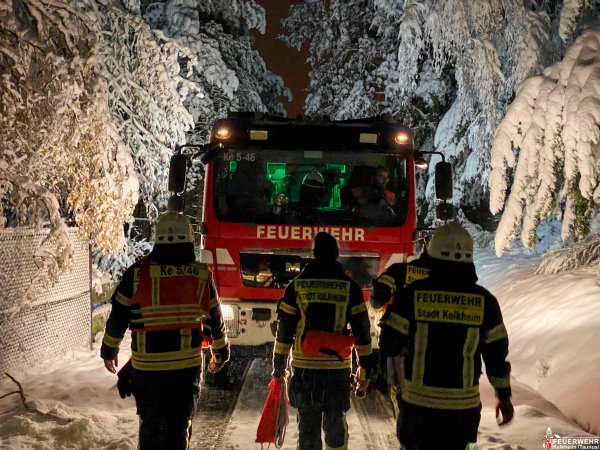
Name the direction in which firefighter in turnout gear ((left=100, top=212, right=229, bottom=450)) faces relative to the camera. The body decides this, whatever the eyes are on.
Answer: away from the camera

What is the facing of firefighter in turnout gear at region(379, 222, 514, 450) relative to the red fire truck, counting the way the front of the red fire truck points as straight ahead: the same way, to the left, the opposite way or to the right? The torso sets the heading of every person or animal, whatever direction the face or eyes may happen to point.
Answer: the opposite way

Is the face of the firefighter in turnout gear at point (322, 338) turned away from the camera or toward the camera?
away from the camera

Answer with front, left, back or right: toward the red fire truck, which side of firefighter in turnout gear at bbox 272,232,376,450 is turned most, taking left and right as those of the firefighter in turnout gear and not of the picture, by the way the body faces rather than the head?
front

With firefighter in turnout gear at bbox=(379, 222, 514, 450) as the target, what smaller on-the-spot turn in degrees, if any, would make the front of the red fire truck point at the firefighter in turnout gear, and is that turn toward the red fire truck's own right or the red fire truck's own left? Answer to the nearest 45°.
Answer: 0° — it already faces them

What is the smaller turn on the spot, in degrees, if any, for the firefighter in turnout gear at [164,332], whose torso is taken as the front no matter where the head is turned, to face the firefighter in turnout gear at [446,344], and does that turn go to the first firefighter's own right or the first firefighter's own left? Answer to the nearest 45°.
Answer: approximately 135° to the first firefighter's own right

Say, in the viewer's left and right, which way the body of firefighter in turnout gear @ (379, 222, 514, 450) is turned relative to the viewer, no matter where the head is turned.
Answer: facing away from the viewer

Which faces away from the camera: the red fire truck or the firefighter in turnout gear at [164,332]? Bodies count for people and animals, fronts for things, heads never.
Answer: the firefighter in turnout gear

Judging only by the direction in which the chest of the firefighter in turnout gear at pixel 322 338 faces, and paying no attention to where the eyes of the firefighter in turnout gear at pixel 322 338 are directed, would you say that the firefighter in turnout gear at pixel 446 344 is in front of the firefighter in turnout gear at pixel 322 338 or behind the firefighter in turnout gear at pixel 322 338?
behind

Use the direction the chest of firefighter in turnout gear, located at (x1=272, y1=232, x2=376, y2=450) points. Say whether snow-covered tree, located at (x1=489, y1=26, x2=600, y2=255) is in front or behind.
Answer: in front

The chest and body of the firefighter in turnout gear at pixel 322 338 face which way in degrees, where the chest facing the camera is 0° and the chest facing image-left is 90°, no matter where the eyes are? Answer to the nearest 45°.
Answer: approximately 180°

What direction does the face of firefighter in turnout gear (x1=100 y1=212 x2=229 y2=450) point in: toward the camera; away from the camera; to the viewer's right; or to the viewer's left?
away from the camera

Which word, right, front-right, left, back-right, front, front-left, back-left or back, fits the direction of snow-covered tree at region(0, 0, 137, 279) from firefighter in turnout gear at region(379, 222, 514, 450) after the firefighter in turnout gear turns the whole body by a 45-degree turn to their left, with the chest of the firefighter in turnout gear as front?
front
